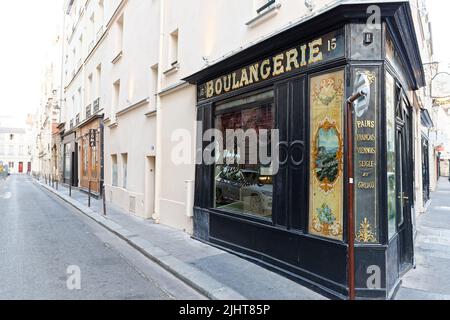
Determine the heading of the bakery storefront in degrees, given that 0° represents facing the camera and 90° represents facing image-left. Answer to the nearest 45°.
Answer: approximately 45°
